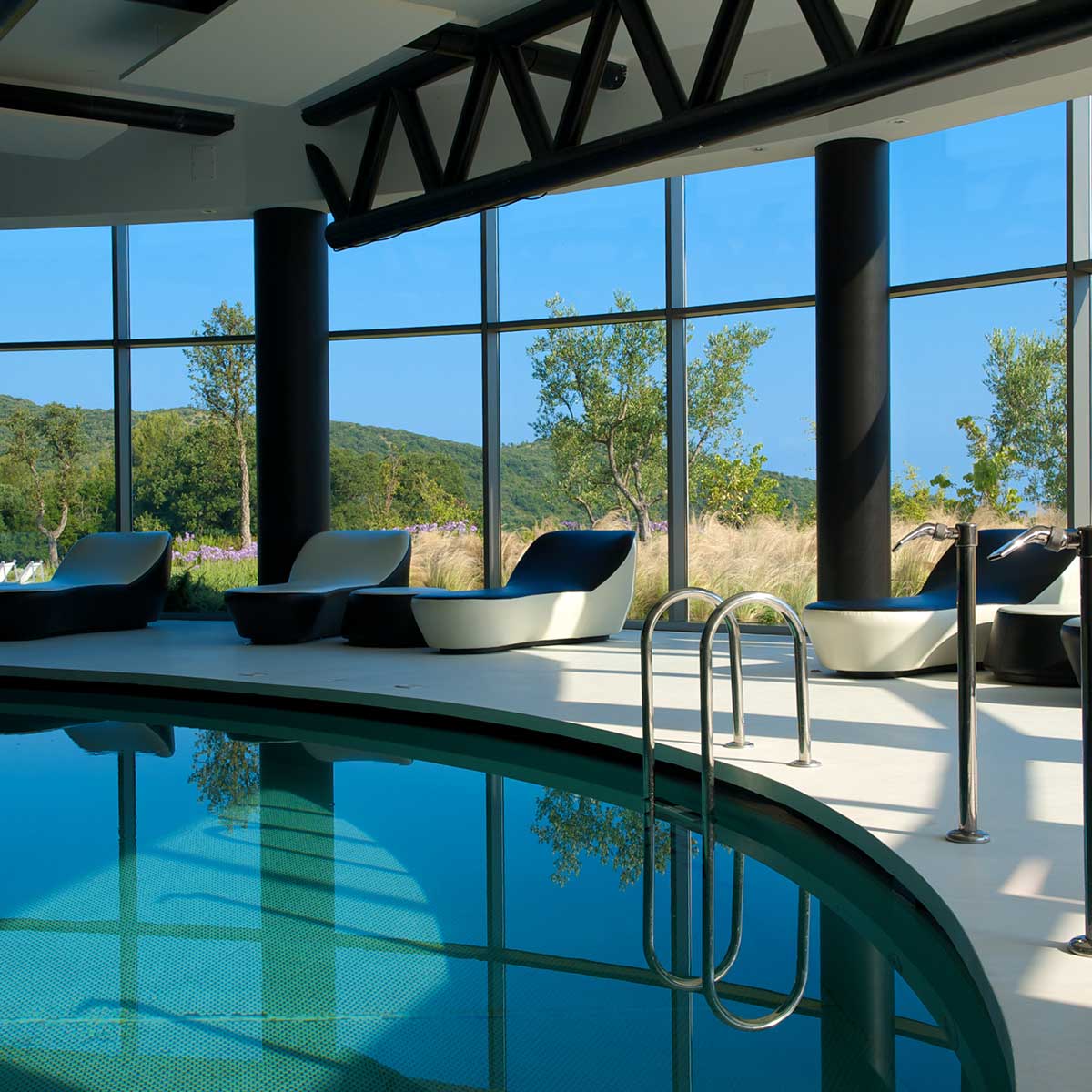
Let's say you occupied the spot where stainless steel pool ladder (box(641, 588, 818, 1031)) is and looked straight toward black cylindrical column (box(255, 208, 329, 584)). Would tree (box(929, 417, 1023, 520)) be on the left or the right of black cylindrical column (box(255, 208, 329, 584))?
right

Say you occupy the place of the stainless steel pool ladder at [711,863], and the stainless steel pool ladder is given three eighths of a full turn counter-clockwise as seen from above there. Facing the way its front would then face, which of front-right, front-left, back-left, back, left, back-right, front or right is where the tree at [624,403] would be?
left

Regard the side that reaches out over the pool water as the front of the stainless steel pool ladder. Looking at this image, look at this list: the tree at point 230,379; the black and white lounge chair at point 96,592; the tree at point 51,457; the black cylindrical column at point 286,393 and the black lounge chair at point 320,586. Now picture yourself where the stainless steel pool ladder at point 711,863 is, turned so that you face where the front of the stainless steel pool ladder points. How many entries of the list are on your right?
5

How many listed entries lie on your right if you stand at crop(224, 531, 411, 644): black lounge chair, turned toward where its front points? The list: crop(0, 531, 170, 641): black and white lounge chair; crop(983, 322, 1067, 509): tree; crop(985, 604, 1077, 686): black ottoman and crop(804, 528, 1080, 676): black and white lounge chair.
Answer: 1

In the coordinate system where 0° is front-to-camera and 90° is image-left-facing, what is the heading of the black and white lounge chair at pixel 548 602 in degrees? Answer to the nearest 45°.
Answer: approximately 45°

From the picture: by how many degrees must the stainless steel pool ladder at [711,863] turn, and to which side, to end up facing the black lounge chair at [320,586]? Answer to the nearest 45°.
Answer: approximately 90° to its right

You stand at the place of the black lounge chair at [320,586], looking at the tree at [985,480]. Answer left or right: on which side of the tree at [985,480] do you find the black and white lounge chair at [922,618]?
right

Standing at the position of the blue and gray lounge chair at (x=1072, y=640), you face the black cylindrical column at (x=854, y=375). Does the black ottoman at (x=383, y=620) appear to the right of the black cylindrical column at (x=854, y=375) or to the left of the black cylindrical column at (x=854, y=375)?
left
